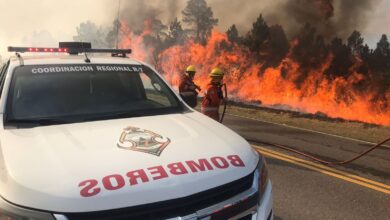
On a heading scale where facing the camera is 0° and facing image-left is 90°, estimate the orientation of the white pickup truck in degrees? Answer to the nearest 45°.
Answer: approximately 315°

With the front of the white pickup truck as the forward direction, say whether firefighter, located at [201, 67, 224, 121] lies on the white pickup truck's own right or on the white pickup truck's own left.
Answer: on the white pickup truck's own left

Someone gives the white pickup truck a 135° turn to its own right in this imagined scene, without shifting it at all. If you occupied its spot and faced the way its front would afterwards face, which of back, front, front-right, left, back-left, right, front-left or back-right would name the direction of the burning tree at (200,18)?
right
